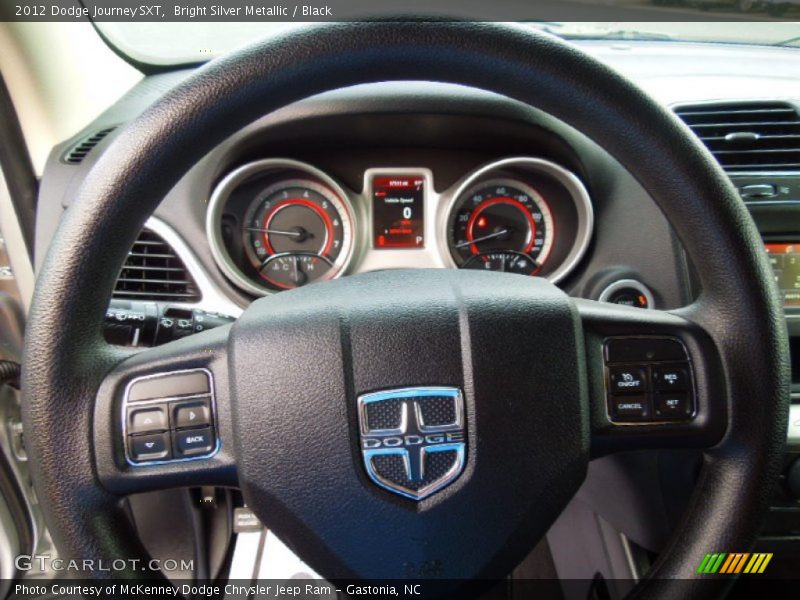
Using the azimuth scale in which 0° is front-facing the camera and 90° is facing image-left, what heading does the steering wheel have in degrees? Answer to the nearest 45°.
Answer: approximately 0°
